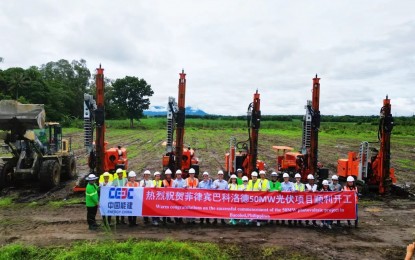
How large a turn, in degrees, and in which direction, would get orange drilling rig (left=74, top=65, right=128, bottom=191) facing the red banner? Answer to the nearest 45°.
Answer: approximately 90° to its left

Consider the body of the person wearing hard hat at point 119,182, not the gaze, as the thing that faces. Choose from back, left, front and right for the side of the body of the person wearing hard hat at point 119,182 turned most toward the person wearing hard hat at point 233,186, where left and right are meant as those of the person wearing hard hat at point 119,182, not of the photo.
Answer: left

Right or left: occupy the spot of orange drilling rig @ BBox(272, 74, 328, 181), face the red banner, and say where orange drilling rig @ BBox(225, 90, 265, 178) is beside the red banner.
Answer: right

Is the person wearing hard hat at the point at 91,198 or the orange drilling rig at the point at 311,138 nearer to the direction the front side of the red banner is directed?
the person wearing hard hat

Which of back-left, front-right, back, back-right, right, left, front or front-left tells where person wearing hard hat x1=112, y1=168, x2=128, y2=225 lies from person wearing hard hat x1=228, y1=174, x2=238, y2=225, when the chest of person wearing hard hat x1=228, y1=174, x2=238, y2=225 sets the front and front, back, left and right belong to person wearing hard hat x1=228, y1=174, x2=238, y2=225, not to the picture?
right

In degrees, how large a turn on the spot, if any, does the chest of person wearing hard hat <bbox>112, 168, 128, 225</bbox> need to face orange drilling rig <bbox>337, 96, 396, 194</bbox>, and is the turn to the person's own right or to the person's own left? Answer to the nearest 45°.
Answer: approximately 90° to the person's own left
